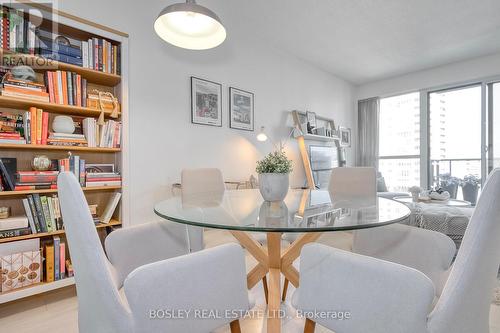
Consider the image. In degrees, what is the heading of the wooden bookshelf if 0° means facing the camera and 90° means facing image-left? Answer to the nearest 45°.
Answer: approximately 315°

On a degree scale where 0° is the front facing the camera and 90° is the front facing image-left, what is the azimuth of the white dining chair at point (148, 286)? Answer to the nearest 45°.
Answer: approximately 225°

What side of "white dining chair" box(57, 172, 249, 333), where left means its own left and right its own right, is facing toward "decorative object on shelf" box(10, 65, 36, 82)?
left

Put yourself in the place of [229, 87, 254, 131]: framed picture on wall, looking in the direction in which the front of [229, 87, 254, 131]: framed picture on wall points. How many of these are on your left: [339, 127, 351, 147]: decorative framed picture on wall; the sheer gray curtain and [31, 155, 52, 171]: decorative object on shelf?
2

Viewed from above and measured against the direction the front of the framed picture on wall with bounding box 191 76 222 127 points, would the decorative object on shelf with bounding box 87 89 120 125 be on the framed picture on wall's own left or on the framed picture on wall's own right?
on the framed picture on wall's own right

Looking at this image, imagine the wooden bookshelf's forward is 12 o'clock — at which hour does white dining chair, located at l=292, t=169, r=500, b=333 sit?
The white dining chair is roughly at 1 o'clock from the wooden bookshelf.

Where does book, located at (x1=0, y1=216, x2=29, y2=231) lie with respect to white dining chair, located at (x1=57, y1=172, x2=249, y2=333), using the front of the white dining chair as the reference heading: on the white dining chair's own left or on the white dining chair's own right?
on the white dining chair's own left

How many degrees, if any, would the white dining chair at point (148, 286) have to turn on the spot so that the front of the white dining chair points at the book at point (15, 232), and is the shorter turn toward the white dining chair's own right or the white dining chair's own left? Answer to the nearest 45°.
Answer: approximately 90° to the white dining chair's own left

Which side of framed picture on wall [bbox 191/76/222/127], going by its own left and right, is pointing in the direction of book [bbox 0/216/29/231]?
right

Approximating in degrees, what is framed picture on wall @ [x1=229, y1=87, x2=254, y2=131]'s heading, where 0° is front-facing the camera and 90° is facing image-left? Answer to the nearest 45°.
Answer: approximately 315°
